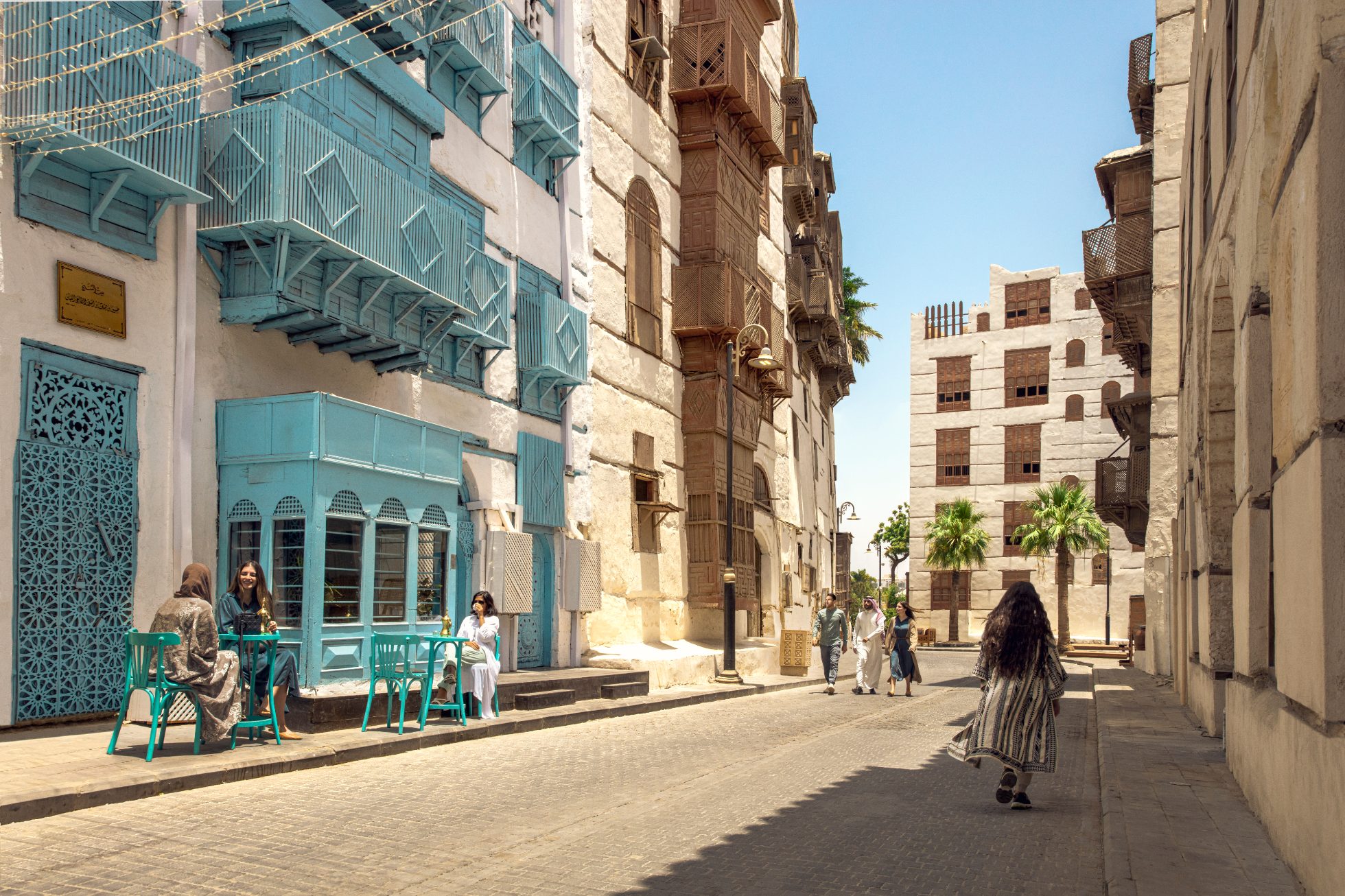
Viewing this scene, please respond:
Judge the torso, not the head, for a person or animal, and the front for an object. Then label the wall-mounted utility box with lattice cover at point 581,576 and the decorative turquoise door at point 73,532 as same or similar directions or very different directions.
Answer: same or similar directions

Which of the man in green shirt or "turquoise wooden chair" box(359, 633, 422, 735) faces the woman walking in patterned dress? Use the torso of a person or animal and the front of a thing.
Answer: the man in green shirt

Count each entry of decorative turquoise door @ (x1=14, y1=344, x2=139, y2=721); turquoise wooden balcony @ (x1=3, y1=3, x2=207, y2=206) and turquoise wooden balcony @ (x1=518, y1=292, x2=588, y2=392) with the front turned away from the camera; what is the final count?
0

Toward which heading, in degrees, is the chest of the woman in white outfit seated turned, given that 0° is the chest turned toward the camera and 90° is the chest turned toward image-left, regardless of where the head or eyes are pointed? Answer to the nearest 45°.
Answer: approximately 45°

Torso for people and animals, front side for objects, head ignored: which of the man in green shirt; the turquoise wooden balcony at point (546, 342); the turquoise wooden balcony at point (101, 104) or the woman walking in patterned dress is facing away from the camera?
the woman walking in patterned dress

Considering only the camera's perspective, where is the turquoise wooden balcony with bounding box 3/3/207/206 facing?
facing the viewer and to the right of the viewer

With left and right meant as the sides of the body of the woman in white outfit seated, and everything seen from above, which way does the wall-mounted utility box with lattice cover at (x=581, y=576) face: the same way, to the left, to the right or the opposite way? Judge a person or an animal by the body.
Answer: to the left

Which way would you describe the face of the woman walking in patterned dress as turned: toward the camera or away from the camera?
away from the camera
